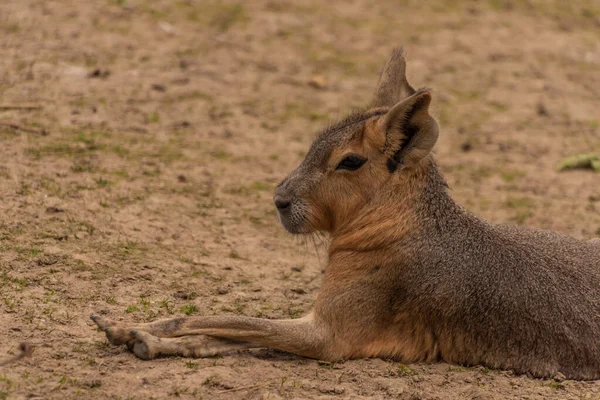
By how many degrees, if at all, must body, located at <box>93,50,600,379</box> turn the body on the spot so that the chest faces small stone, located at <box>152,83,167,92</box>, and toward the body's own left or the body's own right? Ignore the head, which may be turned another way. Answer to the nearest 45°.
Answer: approximately 45° to the body's own right

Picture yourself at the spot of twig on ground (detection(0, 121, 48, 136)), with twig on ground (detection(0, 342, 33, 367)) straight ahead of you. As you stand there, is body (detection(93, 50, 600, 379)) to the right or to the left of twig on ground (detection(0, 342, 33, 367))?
left

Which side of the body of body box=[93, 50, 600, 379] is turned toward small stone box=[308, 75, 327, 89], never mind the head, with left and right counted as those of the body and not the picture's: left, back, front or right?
right

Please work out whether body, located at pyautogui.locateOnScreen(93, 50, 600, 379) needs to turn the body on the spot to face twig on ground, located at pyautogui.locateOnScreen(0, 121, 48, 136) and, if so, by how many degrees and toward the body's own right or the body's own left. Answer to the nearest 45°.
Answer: approximately 45° to the body's own right

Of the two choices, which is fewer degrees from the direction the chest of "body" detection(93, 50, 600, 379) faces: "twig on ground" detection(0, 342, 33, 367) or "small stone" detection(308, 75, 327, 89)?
the twig on ground

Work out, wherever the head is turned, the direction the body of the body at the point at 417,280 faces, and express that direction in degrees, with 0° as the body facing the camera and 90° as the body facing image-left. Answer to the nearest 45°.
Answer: approximately 90°

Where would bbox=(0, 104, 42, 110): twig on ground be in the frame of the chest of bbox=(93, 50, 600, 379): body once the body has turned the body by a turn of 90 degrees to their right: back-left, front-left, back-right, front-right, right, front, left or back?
front-left

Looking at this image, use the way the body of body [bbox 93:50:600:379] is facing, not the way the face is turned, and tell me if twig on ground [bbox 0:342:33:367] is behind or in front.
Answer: in front
